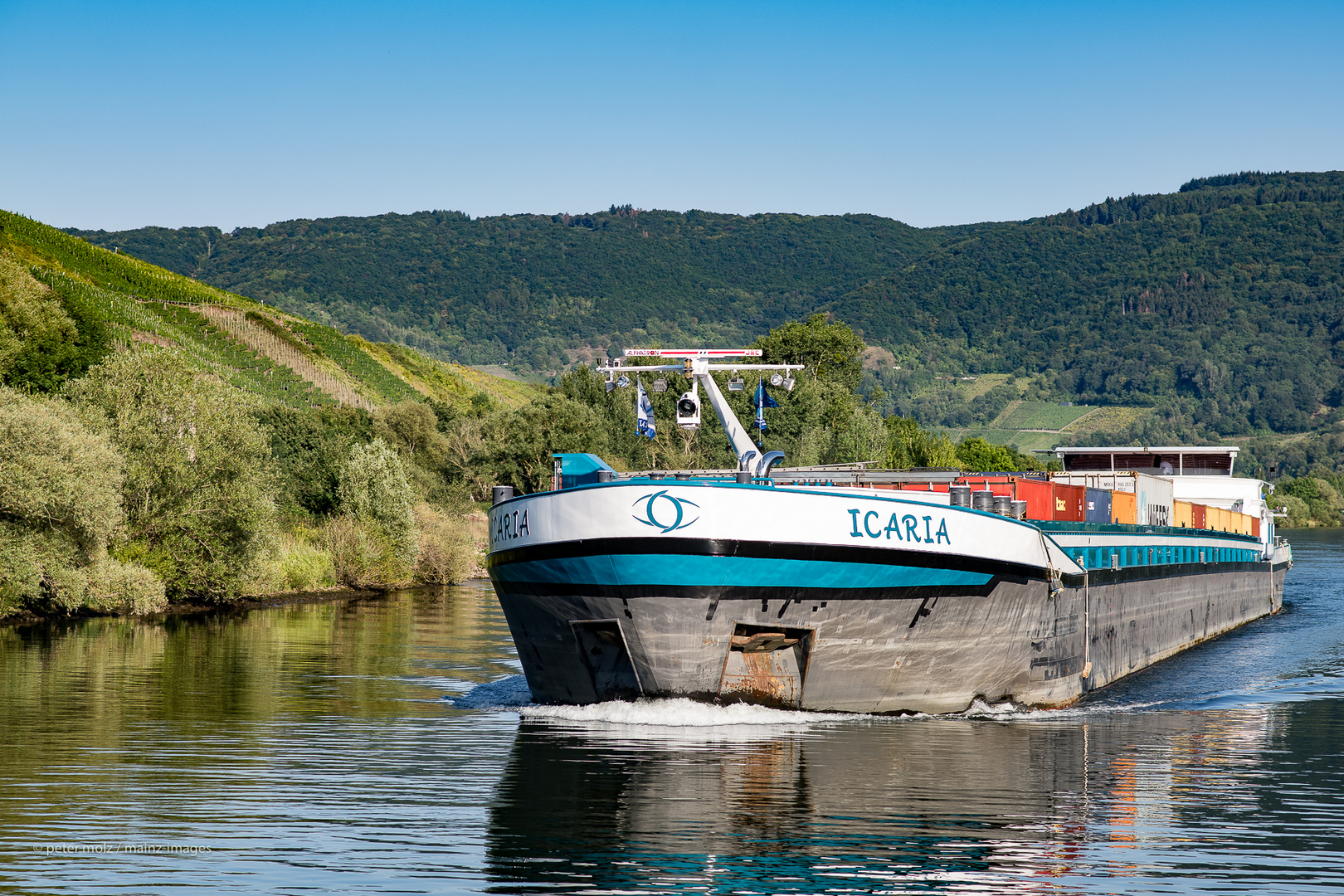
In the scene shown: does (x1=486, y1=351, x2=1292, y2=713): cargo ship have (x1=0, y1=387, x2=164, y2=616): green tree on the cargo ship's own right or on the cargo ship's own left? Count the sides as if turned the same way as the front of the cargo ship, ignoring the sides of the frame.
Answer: on the cargo ship's own right

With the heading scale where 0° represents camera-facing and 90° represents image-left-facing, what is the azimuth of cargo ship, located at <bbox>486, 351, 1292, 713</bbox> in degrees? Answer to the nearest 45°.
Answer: approximately 45°
